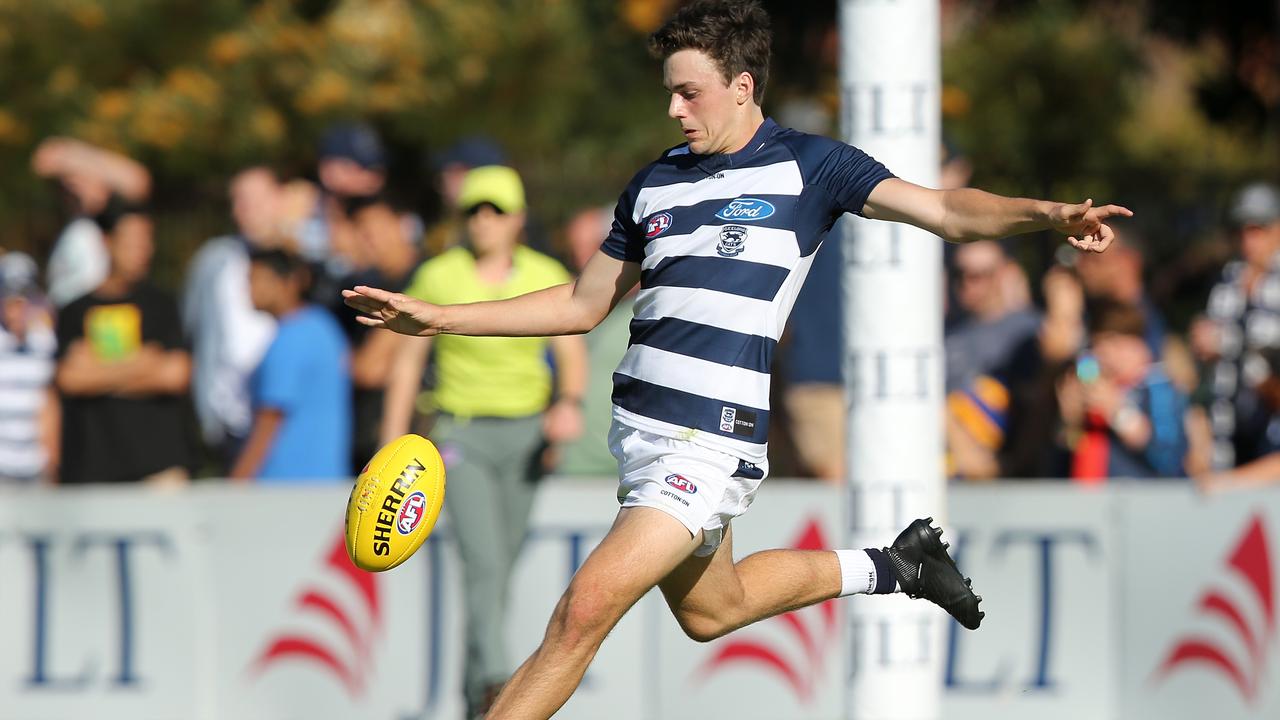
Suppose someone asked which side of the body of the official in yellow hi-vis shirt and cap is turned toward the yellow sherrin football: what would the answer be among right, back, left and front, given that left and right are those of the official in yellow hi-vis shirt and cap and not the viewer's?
front

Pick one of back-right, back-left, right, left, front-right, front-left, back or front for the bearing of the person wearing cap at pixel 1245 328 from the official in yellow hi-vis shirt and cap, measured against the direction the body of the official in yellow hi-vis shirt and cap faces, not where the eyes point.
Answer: left

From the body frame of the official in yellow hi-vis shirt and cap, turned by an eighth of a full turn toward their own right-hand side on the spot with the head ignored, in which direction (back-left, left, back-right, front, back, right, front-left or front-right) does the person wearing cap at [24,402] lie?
right

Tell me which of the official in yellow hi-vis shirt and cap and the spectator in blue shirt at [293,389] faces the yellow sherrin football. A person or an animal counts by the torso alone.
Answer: the official in yellow hi-vis shirt and cap

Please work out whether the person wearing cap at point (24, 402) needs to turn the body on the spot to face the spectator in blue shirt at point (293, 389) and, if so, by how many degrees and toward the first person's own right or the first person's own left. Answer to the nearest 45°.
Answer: approximately 45° to the first person's own left

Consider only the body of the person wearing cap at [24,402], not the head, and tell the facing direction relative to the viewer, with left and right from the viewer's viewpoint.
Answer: facing the viewer

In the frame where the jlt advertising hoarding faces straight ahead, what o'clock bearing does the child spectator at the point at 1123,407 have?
The child spectator is roughly at 9 o'clock from the jlt advertising hoarding.

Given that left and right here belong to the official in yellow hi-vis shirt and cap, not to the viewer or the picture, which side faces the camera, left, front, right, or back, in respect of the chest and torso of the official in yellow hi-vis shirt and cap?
front
